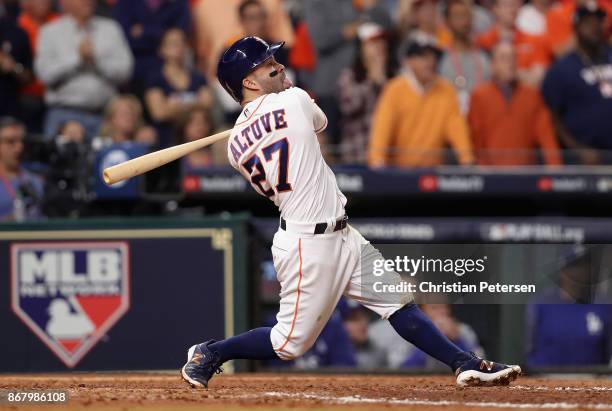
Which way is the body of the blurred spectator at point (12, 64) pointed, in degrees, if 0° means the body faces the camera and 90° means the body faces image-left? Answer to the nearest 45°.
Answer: approximately 0°

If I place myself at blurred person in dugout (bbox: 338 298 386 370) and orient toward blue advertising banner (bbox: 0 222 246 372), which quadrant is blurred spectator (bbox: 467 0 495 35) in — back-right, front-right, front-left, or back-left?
back-right

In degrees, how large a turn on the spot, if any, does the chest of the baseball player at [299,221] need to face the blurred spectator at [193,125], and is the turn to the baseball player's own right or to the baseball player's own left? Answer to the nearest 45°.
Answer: approximately 45° to the baseball player's own left

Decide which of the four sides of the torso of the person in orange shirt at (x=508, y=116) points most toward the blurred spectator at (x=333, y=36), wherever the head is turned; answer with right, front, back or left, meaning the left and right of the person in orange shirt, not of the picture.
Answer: right

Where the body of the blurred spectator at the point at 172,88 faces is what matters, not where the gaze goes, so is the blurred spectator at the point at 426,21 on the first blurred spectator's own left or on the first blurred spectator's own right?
on the first blurred spectator's own left

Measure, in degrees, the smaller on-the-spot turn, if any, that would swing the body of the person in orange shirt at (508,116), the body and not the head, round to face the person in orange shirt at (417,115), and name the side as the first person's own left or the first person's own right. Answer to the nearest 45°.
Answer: approximately 45° to the first person's own right

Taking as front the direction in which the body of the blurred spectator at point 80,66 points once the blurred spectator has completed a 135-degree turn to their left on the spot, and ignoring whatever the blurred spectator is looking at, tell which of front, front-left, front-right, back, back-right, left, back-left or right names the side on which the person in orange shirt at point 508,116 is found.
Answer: front-right

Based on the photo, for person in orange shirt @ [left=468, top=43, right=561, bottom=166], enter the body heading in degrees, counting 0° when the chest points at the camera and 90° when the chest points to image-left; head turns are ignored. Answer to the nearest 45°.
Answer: approximately 0°

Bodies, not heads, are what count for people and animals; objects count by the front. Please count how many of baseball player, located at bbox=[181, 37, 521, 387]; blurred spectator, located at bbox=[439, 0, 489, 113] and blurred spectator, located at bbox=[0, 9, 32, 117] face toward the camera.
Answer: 2

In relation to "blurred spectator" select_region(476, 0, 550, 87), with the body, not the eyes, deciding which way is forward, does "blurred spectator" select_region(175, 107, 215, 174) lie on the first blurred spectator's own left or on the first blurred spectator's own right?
on the first blurred spectator's own right

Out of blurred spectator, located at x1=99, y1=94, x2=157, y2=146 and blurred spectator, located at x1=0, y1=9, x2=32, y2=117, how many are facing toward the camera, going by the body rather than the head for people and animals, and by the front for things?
2
